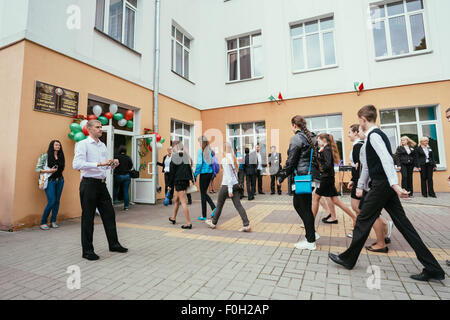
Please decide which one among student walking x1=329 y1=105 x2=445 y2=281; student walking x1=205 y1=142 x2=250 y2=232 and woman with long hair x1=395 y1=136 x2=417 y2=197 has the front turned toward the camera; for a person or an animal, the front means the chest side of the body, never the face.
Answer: the woman with long hair

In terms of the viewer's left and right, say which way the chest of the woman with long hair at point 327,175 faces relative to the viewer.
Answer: facing to the left of the viewer

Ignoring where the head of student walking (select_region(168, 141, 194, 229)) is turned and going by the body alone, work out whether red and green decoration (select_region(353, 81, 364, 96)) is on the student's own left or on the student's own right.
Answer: on the student's own right

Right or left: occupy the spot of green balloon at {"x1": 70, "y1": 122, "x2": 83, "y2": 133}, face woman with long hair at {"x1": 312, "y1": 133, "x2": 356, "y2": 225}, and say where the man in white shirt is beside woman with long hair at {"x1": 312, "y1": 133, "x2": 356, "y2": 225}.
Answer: right

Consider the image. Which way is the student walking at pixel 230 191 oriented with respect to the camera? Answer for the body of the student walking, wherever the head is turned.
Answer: to the viewer's left

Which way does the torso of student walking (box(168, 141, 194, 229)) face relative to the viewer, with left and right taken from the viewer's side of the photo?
facing away from the viewer and to the left of the viewer

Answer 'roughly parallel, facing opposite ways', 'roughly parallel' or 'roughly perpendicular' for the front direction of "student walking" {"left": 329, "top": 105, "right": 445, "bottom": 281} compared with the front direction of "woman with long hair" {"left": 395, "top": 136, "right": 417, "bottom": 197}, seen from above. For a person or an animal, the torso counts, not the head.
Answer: roughly perpendicular

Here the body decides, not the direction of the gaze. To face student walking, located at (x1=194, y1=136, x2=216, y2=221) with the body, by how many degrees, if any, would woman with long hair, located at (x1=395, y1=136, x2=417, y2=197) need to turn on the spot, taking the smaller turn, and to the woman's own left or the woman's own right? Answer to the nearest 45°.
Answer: approximately 45° to the woman's own right

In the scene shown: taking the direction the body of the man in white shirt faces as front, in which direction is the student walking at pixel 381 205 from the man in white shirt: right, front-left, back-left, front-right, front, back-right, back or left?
front

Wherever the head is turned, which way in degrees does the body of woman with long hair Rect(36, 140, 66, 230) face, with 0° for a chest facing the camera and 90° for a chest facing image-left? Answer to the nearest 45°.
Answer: approximately 315°

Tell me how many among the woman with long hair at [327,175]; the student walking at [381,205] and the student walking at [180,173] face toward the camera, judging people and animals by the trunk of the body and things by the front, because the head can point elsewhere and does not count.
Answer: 0

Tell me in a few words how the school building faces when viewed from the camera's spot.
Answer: facing the viewer and to the right of the viewer

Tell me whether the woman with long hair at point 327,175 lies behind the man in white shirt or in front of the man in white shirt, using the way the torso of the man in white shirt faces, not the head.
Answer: in front
